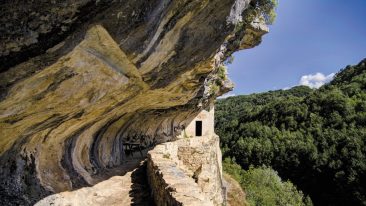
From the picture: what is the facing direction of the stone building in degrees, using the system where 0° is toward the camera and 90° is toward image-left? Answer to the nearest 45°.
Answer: approximately 0°

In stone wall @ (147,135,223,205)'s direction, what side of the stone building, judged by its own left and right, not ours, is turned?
front
